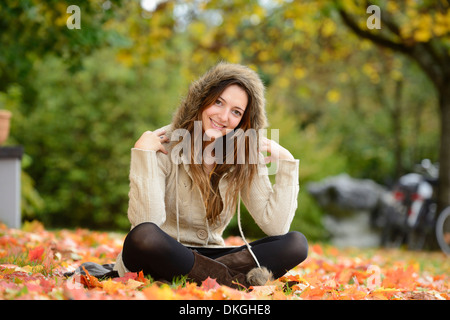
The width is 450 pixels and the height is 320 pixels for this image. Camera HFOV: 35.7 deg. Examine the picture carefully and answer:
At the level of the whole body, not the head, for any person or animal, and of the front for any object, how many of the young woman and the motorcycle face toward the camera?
1

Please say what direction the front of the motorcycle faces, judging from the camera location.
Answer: facing away from the viewer and to the right of the viewer

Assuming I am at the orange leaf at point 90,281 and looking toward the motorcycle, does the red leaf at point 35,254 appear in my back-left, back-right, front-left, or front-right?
front-left

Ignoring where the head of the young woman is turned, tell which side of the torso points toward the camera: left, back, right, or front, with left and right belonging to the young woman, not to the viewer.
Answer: front

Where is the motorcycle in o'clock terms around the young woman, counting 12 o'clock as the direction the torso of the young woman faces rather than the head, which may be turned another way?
The motorcycle is roughly at 7 o'clock from the young woman.

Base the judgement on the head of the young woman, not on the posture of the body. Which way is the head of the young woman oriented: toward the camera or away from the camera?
toward the camera

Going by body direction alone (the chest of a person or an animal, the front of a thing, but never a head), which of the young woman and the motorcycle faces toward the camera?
the young woman

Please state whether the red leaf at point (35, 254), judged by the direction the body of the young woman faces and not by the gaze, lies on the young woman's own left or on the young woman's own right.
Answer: on the young woman's own right

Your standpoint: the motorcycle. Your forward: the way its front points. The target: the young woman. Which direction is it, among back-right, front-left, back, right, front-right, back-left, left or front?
back-right

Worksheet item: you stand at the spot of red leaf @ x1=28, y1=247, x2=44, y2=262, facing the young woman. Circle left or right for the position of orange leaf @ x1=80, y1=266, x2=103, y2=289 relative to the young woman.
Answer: right
